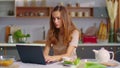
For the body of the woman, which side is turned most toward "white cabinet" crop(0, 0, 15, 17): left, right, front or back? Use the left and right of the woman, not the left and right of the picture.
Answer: right

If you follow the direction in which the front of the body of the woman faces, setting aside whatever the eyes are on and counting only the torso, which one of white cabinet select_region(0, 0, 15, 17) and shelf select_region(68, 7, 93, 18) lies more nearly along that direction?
the white cabinet

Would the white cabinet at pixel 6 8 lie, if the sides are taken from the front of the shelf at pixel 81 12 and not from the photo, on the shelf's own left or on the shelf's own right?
on the shelf's own right

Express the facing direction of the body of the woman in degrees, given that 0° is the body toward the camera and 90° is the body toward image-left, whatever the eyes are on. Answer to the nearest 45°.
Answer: approximately 45°

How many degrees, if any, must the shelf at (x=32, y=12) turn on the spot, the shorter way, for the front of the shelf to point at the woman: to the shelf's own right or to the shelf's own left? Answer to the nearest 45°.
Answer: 0° — it already faces them

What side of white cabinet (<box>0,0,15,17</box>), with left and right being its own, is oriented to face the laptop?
front

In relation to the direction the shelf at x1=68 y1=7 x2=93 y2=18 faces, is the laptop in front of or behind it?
in front

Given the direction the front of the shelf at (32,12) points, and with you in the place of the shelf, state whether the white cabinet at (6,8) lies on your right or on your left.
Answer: on your right
